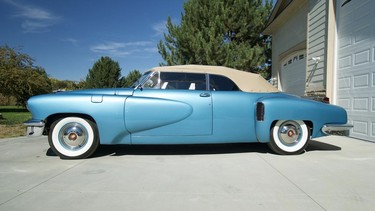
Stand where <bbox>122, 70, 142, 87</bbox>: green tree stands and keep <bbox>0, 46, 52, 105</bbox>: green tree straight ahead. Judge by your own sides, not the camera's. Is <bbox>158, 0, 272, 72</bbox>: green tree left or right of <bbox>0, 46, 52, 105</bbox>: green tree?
left

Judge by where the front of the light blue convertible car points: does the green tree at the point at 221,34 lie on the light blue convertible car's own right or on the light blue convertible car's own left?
on the light blue convertible car's own right

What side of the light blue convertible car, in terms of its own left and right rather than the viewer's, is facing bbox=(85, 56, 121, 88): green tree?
right

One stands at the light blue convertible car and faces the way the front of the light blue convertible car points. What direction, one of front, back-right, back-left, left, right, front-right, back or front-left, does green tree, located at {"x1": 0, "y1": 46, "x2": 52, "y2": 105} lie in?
front-right

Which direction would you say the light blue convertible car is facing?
to the viewer's left
